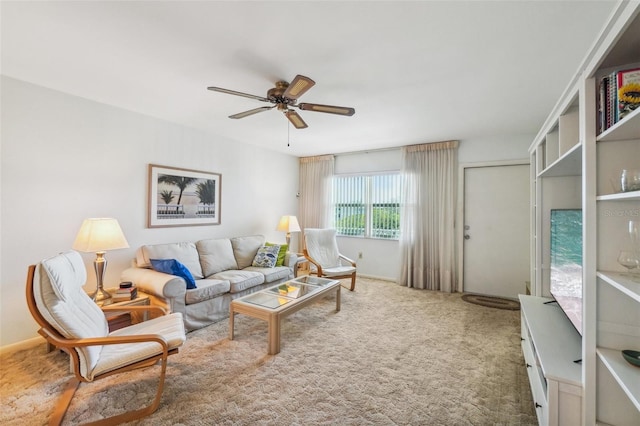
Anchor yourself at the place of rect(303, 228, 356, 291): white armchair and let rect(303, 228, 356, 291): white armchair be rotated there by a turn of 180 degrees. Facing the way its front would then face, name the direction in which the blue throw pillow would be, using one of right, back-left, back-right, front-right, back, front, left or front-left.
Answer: left

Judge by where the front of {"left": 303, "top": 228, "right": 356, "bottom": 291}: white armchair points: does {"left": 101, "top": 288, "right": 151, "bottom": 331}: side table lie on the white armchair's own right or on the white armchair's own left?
on the white armchair's own right

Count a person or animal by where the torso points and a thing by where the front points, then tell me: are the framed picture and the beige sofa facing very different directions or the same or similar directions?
same or similar directions

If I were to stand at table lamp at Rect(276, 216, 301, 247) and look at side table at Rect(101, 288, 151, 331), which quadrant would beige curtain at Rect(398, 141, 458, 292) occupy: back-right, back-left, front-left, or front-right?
back-left

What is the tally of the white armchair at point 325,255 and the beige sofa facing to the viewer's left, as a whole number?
0

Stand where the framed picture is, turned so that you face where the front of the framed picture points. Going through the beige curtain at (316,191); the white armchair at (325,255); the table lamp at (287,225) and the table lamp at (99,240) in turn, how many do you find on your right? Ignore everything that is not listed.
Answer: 1

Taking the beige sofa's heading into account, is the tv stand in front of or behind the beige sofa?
in front

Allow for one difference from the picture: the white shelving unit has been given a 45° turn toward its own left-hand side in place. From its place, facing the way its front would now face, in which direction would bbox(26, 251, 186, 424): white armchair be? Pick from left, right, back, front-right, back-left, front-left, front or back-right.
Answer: front

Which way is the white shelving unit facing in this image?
to the viewer's left

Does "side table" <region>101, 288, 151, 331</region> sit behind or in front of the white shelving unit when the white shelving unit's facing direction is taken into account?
in front

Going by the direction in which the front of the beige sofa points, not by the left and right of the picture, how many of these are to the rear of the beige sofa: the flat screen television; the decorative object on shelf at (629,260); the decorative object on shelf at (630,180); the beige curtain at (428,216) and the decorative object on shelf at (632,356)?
0

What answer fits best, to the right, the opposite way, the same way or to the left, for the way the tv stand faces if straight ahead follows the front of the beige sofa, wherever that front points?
the opposite way

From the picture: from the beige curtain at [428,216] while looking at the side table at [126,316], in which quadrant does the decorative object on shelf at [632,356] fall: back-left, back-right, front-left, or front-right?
front-left

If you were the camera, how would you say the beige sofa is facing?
facing the viewer and to the right of the viewer

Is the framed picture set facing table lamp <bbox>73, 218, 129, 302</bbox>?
no

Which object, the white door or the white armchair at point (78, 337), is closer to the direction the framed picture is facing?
the white door

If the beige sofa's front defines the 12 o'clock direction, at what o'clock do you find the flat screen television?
The flat screen television is roughly at 12 o'clock from the beige sofa.

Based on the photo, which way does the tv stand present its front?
to the viewer's left

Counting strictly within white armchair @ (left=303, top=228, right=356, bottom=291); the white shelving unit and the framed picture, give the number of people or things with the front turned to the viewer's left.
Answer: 1
